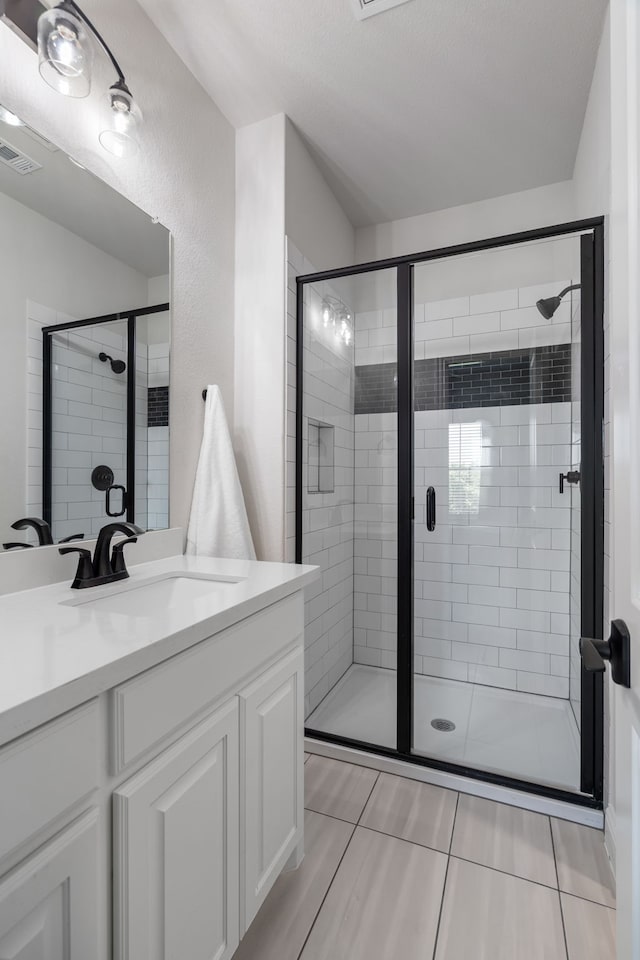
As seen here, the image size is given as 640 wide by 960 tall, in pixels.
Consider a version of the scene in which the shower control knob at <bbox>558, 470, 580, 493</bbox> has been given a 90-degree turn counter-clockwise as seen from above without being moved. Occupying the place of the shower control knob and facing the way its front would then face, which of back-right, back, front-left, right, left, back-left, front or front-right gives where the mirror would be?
front-right

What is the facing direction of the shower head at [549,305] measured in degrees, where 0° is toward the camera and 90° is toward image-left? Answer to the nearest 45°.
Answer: approximately 90°

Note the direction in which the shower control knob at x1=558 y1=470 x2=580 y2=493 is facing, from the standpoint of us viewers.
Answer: facing to the left of the viewer

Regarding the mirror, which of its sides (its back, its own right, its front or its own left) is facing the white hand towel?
left

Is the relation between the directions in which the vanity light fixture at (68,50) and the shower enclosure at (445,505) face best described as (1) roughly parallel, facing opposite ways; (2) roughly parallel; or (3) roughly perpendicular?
roughly perpendicular

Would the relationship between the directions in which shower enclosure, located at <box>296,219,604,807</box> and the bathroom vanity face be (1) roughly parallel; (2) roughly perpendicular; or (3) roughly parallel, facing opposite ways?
roughly perpendicular

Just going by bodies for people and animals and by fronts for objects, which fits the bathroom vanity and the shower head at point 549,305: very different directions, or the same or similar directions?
very different directions

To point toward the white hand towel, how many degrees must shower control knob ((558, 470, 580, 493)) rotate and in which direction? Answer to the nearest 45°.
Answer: approximately 45° to its left

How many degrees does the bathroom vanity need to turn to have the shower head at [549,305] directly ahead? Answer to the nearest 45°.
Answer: approximately 90° to its left

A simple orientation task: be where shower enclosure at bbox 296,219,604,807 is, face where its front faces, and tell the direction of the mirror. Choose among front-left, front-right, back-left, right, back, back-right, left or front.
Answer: front-right

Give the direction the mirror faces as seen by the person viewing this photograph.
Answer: facing the viewer and to the right of the viewer

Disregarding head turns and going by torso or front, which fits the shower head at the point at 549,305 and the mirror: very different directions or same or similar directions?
very different directions
